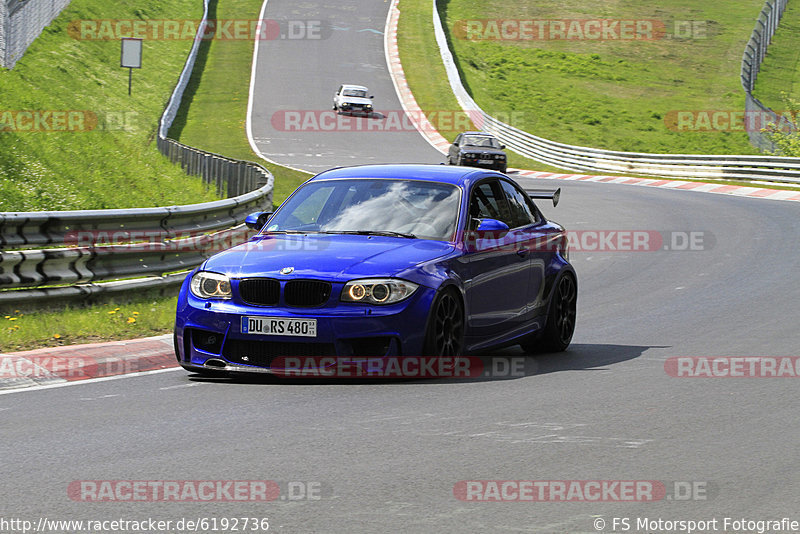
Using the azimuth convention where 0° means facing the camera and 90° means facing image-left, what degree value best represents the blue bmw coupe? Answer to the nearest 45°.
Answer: approximately 45°

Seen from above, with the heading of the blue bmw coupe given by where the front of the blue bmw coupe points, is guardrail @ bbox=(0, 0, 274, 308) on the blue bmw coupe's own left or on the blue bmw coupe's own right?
on the blue bmw coupe's own right

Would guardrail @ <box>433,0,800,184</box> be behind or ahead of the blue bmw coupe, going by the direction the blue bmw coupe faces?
behind

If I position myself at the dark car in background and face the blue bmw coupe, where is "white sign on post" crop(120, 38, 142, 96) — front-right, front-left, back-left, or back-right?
back-right
